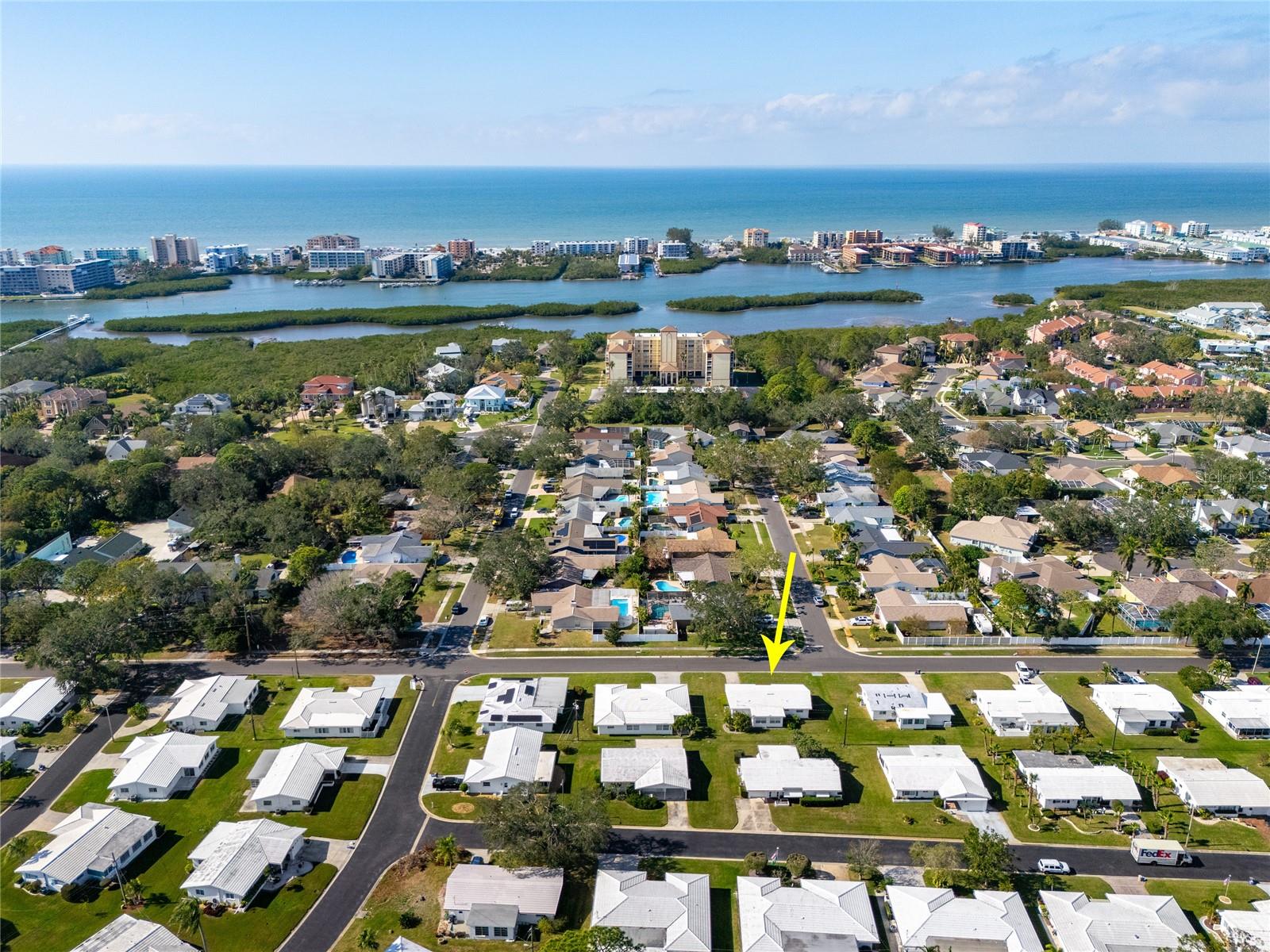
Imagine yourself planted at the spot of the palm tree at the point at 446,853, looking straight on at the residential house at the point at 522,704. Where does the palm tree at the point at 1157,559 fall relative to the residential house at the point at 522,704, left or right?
right

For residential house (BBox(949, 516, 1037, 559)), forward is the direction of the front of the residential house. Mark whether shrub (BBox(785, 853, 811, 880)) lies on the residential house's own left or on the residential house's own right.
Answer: on the residential house's own right

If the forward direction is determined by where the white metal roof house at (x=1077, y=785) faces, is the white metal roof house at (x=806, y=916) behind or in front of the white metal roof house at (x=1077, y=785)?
in front

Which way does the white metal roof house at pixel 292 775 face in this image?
to the viewer's right

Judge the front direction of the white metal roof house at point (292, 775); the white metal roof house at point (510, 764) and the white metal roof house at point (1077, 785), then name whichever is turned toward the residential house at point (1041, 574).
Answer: the white metal roof house at point (292, 775)

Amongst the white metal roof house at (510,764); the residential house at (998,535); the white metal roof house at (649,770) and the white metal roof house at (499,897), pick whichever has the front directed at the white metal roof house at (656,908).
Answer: the white metal roof house at (649,770)

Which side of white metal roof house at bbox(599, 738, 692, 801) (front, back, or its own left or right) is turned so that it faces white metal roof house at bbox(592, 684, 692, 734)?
back

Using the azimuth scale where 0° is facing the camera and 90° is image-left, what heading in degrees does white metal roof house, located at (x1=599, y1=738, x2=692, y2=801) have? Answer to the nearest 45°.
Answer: approximately 0°

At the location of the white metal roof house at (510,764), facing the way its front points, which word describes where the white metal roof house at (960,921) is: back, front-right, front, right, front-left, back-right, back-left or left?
back-left

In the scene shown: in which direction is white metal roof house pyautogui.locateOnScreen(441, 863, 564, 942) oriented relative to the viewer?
away from the camera
